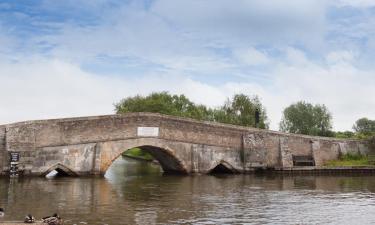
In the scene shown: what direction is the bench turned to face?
toward the camera

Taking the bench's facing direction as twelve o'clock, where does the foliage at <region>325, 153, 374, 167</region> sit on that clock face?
The foliage is roughly at 8 o'clock from the bench.

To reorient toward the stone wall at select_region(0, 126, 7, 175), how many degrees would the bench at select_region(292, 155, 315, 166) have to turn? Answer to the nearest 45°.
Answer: approximately 45° to its right
